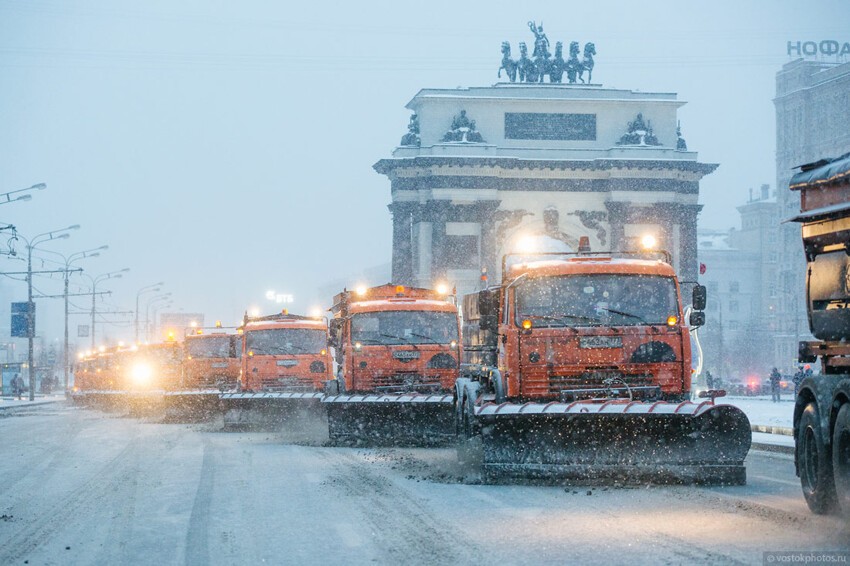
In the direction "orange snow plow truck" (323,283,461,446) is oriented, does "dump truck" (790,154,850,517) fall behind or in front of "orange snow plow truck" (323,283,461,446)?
in front

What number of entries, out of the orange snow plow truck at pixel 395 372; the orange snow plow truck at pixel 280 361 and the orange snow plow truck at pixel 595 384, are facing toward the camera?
3

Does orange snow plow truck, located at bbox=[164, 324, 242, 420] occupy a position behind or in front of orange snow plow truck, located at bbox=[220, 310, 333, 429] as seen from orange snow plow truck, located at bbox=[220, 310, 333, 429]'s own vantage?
behind

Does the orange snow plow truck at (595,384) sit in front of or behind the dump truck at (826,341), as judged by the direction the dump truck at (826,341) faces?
behind

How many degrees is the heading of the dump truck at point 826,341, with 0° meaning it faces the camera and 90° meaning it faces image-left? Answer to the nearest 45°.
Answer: approximately 315°

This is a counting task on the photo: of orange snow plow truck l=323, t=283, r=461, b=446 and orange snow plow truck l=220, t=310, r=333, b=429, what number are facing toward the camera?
2

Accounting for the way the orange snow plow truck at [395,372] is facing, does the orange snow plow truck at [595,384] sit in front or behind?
in front

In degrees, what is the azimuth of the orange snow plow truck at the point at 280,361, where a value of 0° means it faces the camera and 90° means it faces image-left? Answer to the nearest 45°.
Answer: approximately 0°

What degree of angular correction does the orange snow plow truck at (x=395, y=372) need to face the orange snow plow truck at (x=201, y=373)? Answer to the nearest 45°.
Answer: approximately 135° to its right

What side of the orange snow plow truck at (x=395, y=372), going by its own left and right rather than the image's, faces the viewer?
front
